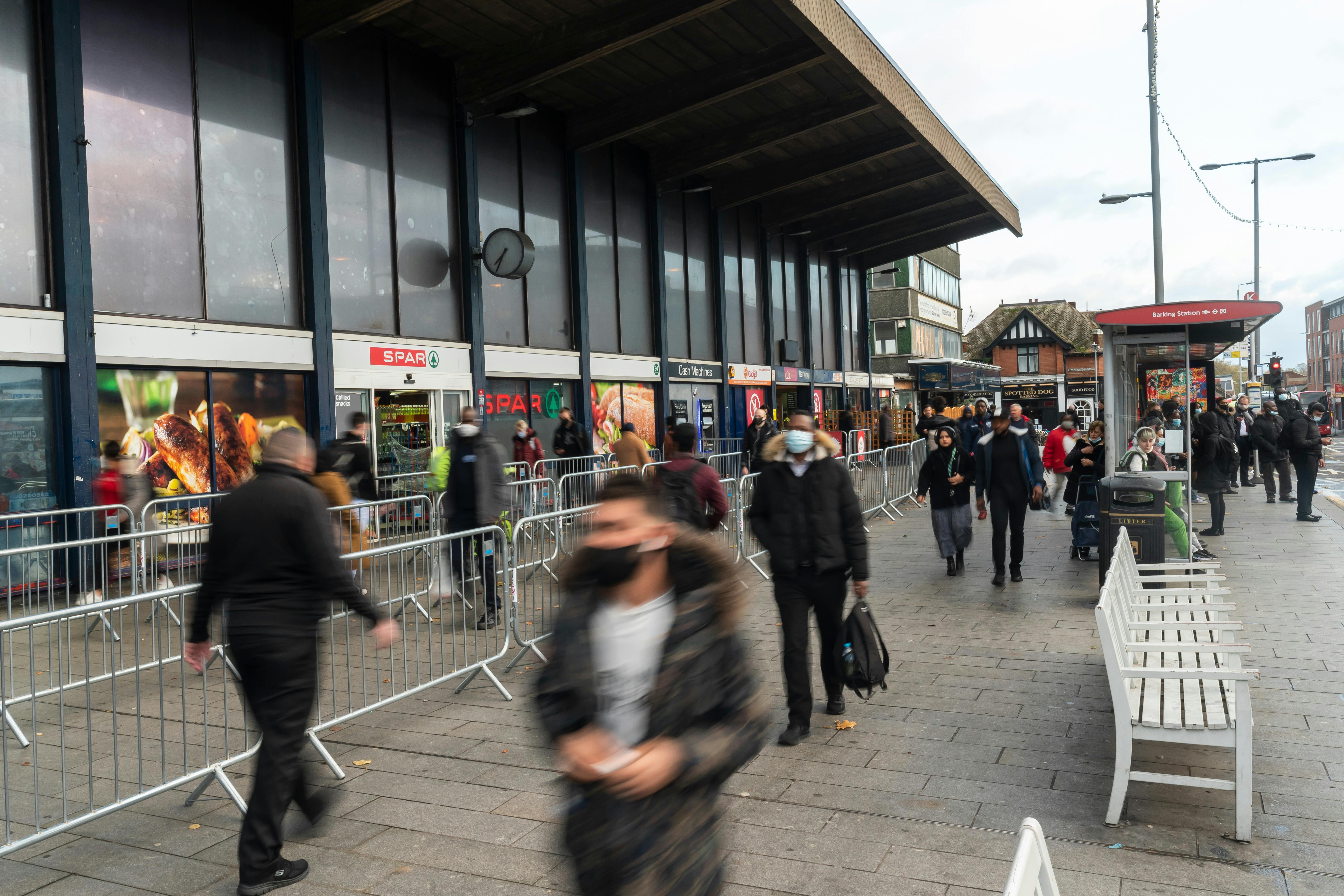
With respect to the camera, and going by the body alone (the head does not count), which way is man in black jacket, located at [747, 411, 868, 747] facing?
toward the camera

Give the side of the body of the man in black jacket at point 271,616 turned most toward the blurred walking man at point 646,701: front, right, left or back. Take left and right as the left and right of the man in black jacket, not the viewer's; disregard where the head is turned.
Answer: right

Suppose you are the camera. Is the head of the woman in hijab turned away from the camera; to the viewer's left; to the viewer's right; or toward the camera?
toward the camera

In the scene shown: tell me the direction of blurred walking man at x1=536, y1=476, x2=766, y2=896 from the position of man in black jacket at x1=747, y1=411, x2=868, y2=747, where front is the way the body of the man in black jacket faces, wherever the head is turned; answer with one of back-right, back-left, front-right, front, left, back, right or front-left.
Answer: front

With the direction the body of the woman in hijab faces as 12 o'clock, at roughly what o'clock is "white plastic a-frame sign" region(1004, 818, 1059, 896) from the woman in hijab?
The white plastic a-frame sign is roughly at 12 o'clock from the woman in hijab.

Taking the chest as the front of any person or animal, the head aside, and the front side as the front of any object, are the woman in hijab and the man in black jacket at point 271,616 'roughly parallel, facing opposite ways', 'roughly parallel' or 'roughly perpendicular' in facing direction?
roughly parallel, facing opposite ways

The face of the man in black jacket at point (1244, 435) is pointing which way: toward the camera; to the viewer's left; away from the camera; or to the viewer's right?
toward the camera

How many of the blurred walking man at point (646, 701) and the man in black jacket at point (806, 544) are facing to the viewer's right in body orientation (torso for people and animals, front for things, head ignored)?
0

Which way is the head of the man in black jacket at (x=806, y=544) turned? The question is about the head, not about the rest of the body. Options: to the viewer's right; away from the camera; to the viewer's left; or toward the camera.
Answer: toward the camera

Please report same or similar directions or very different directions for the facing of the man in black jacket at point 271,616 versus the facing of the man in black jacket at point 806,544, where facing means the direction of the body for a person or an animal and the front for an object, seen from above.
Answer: very different directions

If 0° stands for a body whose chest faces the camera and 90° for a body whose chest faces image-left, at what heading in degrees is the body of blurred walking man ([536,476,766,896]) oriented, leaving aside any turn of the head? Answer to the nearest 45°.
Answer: approximately 45°

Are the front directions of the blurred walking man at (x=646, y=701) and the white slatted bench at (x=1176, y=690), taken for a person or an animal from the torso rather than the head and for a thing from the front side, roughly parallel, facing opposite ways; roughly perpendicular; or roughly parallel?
roughly perpendicular

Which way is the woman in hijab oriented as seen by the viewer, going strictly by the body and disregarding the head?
toward the camera

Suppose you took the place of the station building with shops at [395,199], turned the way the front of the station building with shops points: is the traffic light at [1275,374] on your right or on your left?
on your left
